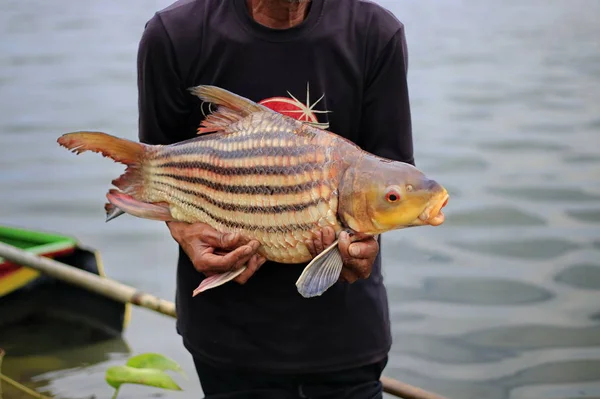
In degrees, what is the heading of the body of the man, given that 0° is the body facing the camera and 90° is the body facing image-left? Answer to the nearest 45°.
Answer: approximately 0°

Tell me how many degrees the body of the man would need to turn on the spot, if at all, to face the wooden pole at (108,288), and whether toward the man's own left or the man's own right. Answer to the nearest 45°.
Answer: approximately 135° to the man's own right

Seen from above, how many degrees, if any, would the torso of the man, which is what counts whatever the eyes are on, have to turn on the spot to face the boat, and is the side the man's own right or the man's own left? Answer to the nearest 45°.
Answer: approximately 135° to the man's own right
